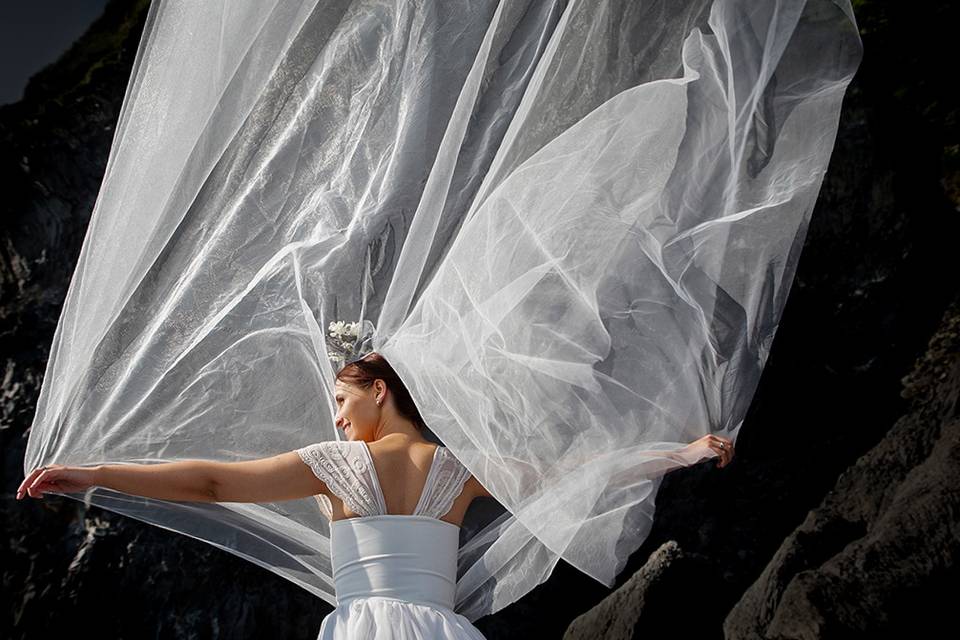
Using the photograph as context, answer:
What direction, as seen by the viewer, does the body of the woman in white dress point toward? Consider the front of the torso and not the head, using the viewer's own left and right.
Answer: facing away from the viewer

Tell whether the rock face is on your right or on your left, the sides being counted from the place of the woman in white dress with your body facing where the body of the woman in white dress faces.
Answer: on your right

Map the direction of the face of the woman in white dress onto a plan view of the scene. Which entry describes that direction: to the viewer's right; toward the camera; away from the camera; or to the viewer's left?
to the viewer's left
